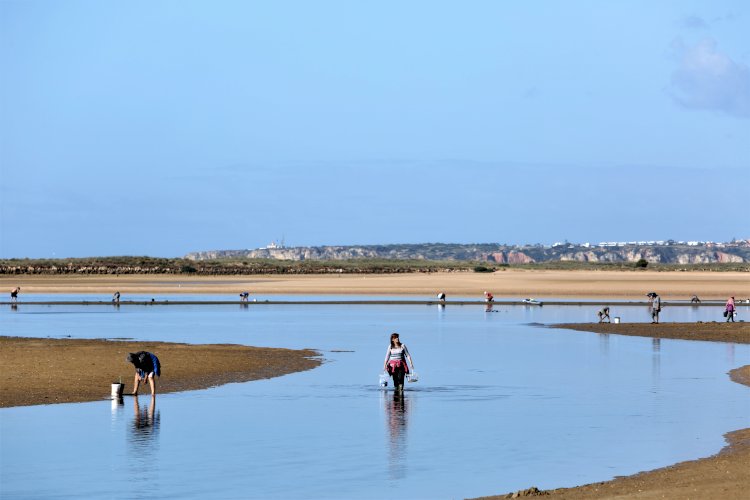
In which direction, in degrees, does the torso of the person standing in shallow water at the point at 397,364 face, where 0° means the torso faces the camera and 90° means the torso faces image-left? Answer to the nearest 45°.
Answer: approximately 0°
